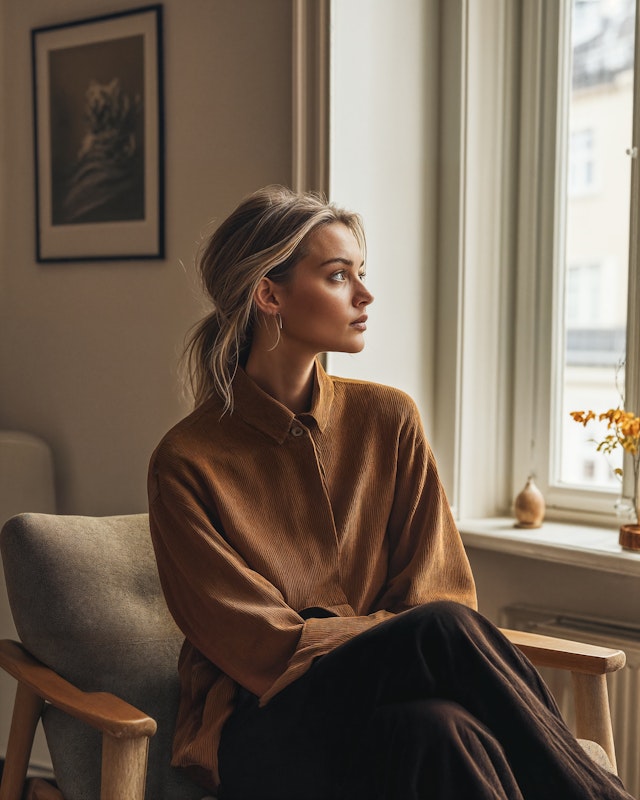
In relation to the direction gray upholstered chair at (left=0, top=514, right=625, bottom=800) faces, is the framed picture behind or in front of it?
behind

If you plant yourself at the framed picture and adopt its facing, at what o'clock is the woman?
The woman is roughly at 10 o'clock from the framed picture.

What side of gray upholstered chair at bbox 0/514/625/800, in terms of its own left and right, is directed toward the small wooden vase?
left

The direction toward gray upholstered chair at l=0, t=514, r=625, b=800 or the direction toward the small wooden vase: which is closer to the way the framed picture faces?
the gray upholstered chair

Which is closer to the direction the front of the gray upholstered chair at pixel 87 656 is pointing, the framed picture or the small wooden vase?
the small wooden vase

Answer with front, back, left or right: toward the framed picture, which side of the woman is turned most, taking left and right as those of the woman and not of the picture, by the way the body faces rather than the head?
back

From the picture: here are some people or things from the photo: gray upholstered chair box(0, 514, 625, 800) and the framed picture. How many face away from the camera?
0

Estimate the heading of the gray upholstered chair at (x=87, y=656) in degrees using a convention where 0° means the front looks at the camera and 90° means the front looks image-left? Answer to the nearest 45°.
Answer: approximately 315°

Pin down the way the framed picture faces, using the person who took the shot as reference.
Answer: facing the viewer and to the left of the viewer

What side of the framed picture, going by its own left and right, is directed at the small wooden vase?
left

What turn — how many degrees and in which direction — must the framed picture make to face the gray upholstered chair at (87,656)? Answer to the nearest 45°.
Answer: approximately 45° to its left

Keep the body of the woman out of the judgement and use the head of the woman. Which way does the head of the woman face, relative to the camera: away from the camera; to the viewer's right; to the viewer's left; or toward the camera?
to the viewer's right

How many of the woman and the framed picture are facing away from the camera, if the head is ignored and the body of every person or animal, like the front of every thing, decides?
0

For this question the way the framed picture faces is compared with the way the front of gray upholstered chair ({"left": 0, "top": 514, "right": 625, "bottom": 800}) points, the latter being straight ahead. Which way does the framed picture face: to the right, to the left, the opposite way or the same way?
to the right
